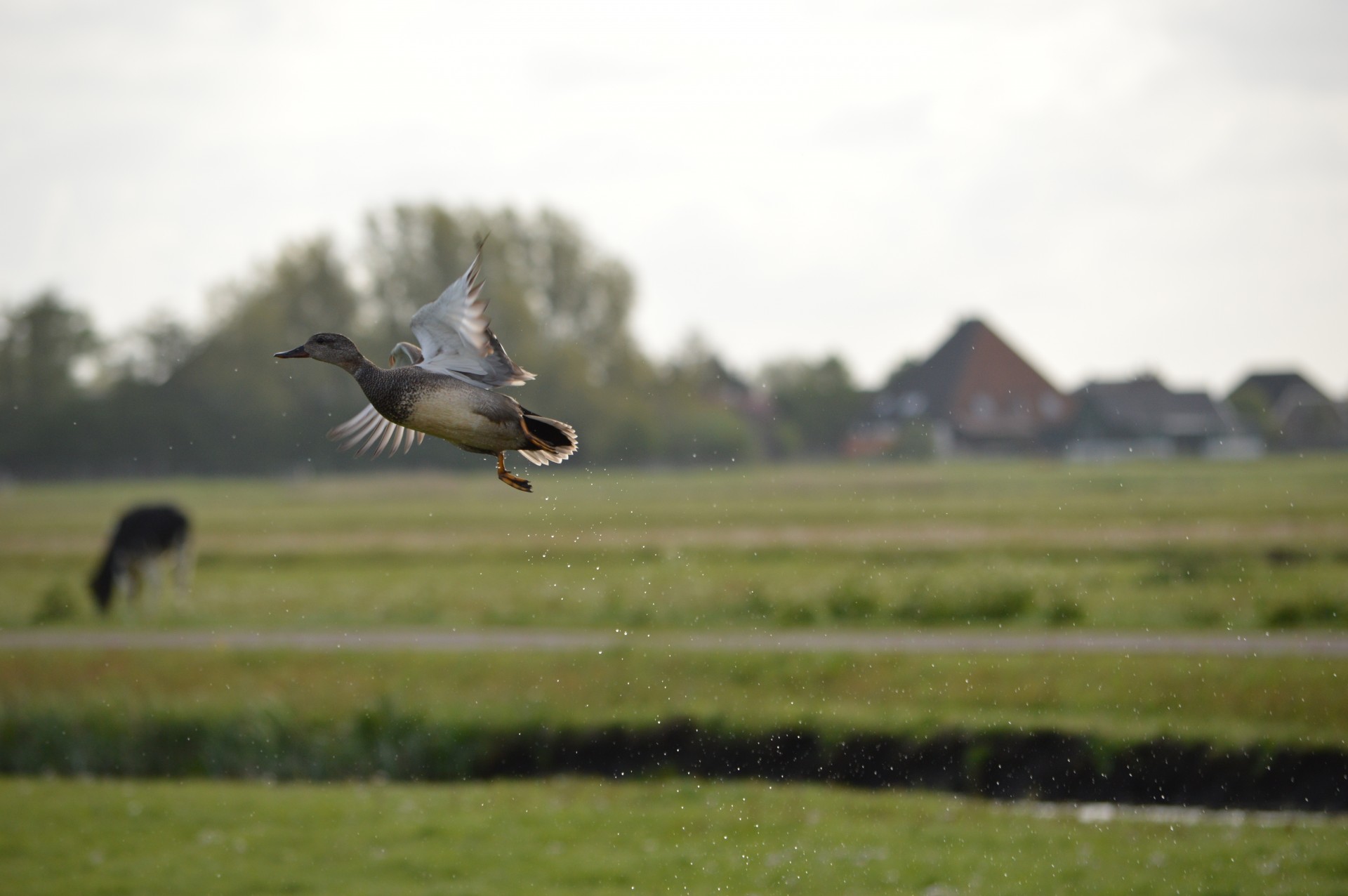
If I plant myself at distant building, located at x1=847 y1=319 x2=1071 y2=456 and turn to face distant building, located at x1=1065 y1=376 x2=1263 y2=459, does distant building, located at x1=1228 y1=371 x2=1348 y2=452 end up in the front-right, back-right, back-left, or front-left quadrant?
front-left

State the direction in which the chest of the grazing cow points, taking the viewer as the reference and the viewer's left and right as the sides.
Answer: facing the viewer and to the left of the viewer

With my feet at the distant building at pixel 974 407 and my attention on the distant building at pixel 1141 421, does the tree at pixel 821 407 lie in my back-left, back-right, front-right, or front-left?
back-left
